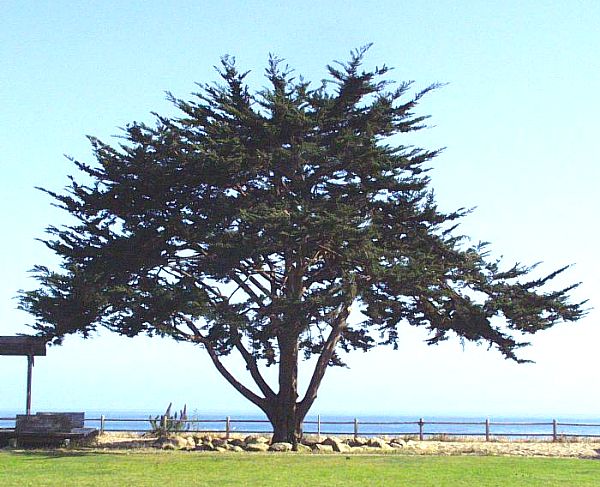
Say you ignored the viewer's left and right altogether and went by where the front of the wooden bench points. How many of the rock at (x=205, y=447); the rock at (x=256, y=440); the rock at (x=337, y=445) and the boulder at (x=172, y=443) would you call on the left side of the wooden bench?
0

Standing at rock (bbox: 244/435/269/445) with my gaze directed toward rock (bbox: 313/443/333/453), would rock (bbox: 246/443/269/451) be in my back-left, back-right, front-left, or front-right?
front-right

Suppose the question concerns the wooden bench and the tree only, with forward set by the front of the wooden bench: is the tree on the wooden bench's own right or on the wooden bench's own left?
on the wooden bench's own right

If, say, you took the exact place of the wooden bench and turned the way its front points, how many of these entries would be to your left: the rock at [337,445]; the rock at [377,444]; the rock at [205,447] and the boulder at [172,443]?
0

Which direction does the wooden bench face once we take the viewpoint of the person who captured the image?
facing away from the viewer and to the right of the viewer

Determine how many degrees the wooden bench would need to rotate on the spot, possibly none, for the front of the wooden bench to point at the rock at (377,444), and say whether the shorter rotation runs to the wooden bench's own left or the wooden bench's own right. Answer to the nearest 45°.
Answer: approximately 45° to the wooden bench's own right

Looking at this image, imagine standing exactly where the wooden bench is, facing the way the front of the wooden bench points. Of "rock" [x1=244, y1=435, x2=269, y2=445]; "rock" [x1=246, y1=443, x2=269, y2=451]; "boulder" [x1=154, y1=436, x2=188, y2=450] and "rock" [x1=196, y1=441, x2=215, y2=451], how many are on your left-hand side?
0

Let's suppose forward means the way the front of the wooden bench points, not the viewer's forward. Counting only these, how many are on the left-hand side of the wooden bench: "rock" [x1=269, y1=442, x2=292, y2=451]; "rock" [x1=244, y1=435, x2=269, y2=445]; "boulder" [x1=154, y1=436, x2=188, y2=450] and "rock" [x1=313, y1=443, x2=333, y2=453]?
0

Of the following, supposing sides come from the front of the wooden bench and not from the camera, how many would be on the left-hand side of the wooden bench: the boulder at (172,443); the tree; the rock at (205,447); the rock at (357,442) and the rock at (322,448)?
0

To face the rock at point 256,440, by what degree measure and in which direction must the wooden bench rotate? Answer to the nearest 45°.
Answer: approximately 45° to its right

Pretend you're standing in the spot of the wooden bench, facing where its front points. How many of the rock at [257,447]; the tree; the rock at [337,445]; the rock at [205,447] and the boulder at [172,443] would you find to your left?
0

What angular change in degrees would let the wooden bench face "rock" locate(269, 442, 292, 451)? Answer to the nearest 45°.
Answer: approximately 90° to its right

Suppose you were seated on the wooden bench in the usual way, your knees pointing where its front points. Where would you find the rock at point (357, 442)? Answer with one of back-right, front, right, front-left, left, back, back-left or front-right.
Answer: front-right

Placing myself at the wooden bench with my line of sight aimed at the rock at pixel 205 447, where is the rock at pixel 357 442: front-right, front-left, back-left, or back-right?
front-left

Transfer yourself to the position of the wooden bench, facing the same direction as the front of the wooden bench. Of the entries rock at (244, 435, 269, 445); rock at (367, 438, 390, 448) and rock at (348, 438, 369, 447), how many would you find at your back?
0
